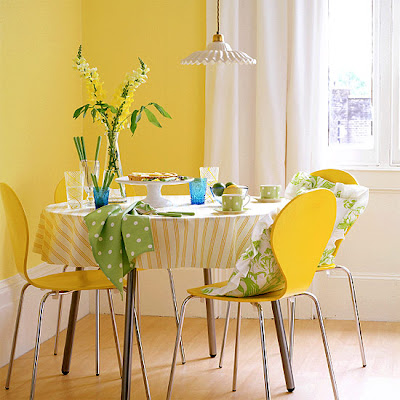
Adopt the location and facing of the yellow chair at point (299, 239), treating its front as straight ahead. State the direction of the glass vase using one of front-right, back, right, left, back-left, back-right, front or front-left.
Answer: front

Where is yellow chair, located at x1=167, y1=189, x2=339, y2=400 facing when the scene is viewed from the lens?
facing away from the viewer and to the left of the viewer

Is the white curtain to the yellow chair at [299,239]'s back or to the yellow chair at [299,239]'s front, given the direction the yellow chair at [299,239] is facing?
to the front

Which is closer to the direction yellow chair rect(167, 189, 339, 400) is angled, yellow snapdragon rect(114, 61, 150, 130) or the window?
the yellow snapdragon

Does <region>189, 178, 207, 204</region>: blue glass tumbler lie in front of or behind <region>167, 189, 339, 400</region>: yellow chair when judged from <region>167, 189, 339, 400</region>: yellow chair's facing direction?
in front

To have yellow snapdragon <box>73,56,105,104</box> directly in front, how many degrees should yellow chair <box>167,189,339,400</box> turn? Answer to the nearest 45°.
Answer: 0° — it already faces it

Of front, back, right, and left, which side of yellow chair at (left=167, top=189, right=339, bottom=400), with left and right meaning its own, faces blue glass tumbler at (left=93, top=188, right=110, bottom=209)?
front

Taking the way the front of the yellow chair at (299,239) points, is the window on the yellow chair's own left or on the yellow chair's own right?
on the yellow chair's own right

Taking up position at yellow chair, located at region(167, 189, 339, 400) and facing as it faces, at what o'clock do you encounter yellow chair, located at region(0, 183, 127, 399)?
yellow chair, located at region(0, 183, 127, 399) is roughly at 11 o'clock from yellow chair, located at region(167, 189, 339, 400).

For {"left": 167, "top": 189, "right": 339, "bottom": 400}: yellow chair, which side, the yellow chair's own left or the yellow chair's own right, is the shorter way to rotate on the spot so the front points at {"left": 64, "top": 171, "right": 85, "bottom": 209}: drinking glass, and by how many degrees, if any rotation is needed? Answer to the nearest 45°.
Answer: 0° — it already faces it

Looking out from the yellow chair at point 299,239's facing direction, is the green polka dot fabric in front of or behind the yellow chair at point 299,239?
in front

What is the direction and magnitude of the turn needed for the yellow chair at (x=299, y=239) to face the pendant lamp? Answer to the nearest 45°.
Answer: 0° — it already faces it

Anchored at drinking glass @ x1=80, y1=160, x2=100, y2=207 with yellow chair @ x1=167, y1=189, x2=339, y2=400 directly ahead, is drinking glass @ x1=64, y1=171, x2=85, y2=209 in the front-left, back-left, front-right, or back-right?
back-right
